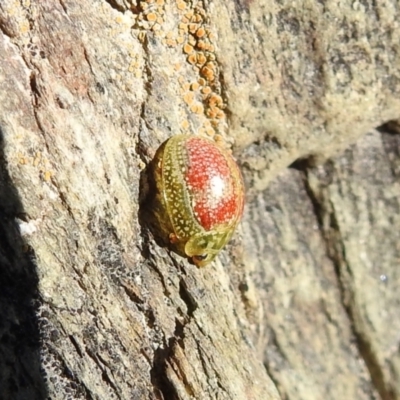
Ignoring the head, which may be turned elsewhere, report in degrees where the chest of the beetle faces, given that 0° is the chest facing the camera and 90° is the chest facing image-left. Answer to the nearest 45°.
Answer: approximately 0°

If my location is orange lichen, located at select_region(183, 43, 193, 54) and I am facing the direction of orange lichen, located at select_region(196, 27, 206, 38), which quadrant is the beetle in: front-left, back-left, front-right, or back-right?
back-right
